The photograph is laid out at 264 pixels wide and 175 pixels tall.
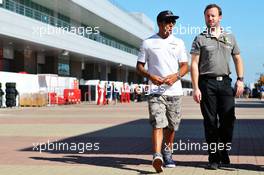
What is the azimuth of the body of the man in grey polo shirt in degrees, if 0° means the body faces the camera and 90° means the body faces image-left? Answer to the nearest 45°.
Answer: approximately 0°
